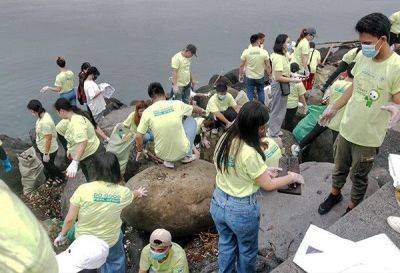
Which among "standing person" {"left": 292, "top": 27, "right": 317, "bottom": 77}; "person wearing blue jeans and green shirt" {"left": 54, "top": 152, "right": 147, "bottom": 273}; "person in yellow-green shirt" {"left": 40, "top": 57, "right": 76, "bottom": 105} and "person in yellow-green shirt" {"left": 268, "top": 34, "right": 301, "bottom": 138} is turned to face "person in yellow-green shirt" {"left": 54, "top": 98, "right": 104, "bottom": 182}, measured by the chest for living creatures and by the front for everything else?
the person wearing blue jeans and green shirt

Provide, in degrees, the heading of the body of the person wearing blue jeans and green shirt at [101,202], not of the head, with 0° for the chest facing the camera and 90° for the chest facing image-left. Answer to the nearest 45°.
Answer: approximately 180°

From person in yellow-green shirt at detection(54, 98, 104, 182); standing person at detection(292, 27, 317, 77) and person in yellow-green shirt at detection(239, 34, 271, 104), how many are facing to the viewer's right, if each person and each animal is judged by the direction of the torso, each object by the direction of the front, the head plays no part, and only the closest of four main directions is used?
1

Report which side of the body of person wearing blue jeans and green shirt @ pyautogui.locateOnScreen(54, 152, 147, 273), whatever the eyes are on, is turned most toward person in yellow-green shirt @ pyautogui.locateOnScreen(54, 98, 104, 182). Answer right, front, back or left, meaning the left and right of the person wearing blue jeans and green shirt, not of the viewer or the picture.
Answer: front

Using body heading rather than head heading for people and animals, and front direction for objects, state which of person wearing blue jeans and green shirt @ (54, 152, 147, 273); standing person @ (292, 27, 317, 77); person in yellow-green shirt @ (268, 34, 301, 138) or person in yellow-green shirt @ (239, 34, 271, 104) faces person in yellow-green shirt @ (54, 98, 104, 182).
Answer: the person wearing blue jeans and green shirt

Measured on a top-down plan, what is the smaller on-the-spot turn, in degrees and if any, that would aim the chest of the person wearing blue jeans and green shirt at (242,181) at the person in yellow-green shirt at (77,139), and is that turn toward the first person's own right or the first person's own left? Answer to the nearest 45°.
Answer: approximately 90° to the first person's own left

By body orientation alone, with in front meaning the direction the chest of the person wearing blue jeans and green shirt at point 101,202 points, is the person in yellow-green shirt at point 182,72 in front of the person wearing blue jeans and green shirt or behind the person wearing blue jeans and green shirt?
in front

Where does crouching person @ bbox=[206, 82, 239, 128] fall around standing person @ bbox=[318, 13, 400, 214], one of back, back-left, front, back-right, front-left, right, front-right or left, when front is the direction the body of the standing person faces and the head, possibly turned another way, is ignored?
right

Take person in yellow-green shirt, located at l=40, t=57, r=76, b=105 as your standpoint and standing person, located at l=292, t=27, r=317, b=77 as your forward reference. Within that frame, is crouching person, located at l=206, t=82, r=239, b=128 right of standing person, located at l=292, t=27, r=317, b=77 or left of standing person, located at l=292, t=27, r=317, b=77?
right
